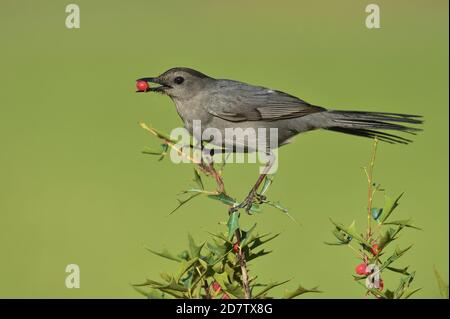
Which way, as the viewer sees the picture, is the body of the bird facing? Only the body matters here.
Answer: to the viewer's left
